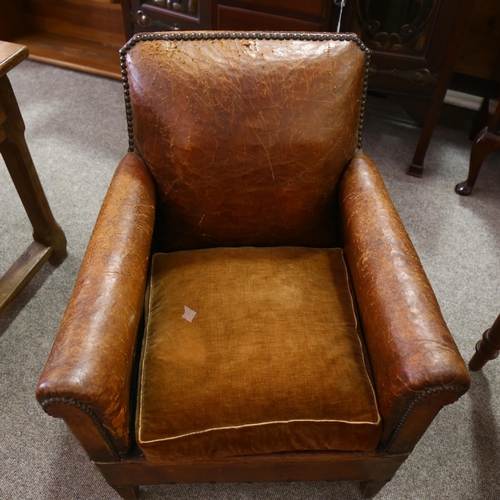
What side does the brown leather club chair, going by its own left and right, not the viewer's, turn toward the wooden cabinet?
back

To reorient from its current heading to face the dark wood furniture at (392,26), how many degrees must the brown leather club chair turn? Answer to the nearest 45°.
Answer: approximately 180°

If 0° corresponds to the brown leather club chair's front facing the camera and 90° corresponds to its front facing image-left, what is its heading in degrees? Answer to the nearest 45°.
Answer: approximately 0°

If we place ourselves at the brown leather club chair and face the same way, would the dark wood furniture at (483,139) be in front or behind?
behind

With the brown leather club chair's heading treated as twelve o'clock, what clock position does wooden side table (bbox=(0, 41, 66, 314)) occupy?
The wooden side table is roughly at 4 o'clock from the brown leather club chair.

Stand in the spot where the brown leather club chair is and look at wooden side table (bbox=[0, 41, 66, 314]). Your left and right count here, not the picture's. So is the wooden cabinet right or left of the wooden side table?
right
